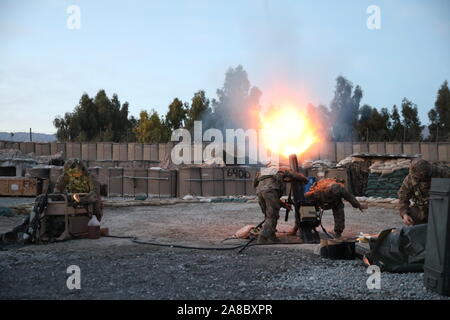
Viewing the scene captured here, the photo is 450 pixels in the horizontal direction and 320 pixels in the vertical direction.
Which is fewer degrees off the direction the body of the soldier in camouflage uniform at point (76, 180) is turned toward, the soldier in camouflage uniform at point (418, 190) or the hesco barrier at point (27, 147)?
the soldier in camouflage uniform

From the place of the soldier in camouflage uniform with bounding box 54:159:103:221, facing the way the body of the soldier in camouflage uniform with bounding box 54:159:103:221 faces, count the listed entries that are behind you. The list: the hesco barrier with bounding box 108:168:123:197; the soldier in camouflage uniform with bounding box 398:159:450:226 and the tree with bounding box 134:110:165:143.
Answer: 2

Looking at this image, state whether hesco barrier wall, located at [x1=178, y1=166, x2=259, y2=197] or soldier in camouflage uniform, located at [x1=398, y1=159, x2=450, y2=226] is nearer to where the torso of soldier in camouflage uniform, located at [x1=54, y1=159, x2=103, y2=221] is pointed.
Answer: the soldier in camouflage uniform

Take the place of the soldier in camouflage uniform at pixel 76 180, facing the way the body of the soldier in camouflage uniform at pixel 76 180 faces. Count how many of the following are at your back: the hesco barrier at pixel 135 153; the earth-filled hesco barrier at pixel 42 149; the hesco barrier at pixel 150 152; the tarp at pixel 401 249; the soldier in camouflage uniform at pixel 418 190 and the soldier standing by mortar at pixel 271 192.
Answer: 3

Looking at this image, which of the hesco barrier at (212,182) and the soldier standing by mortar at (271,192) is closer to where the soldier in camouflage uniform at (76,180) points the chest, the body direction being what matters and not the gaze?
the soldier standing by mortar

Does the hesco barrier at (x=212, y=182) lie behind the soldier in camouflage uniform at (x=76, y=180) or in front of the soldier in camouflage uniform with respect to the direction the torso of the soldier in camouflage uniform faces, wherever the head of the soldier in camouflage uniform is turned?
behind

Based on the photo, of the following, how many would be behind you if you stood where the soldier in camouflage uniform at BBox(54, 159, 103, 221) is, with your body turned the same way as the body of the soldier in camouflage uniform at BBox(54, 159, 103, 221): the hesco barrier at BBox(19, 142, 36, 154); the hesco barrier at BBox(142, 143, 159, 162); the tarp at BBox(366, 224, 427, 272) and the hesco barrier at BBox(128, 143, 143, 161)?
3

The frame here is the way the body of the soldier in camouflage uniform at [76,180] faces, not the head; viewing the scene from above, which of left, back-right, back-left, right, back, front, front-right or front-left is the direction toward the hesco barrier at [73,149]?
back

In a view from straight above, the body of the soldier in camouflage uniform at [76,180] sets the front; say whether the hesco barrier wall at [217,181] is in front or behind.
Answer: behind

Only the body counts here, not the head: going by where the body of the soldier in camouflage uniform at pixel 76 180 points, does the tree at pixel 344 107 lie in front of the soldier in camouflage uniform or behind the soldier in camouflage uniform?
behind

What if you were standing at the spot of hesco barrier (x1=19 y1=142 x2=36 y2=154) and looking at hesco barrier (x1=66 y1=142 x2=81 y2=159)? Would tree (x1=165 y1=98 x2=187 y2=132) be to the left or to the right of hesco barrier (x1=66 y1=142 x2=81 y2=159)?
left

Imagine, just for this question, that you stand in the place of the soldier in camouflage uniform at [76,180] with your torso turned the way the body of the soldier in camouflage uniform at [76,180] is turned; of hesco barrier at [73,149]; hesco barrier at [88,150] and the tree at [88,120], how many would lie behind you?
3

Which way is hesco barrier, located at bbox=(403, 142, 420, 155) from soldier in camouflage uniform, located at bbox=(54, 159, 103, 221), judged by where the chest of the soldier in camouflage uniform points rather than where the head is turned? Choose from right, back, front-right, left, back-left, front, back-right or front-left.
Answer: back-left

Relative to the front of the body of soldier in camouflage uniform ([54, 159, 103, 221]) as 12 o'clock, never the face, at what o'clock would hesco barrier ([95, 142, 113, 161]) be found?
The hesco barrier is roughly at 6 o'clock from the soldier in camouflage uniform.

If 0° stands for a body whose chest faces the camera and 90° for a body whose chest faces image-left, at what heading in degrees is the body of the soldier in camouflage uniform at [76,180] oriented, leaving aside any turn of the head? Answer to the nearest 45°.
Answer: approximately 0°
